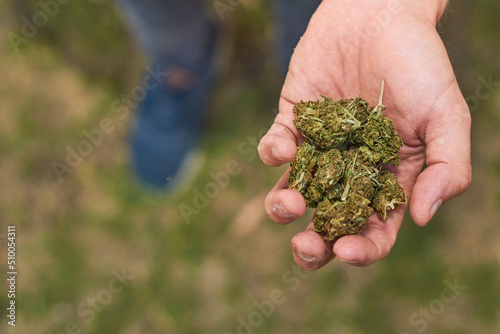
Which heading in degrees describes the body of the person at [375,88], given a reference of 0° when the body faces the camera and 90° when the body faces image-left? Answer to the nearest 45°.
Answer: approximately 0°
